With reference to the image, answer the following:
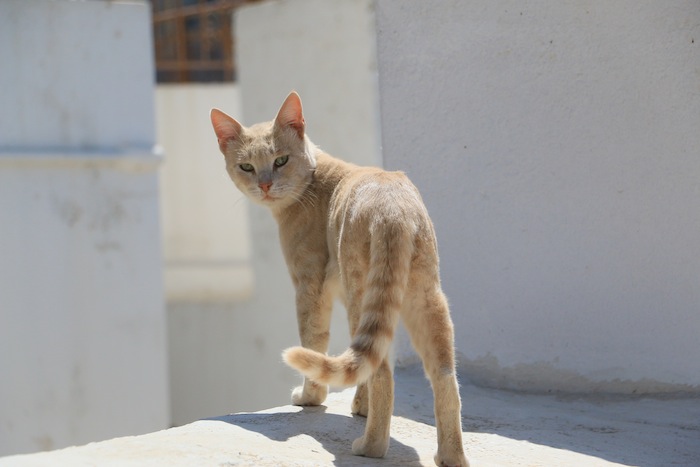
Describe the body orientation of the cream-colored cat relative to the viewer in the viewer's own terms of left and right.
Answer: facing away from the viewer and to the left of the viewer
